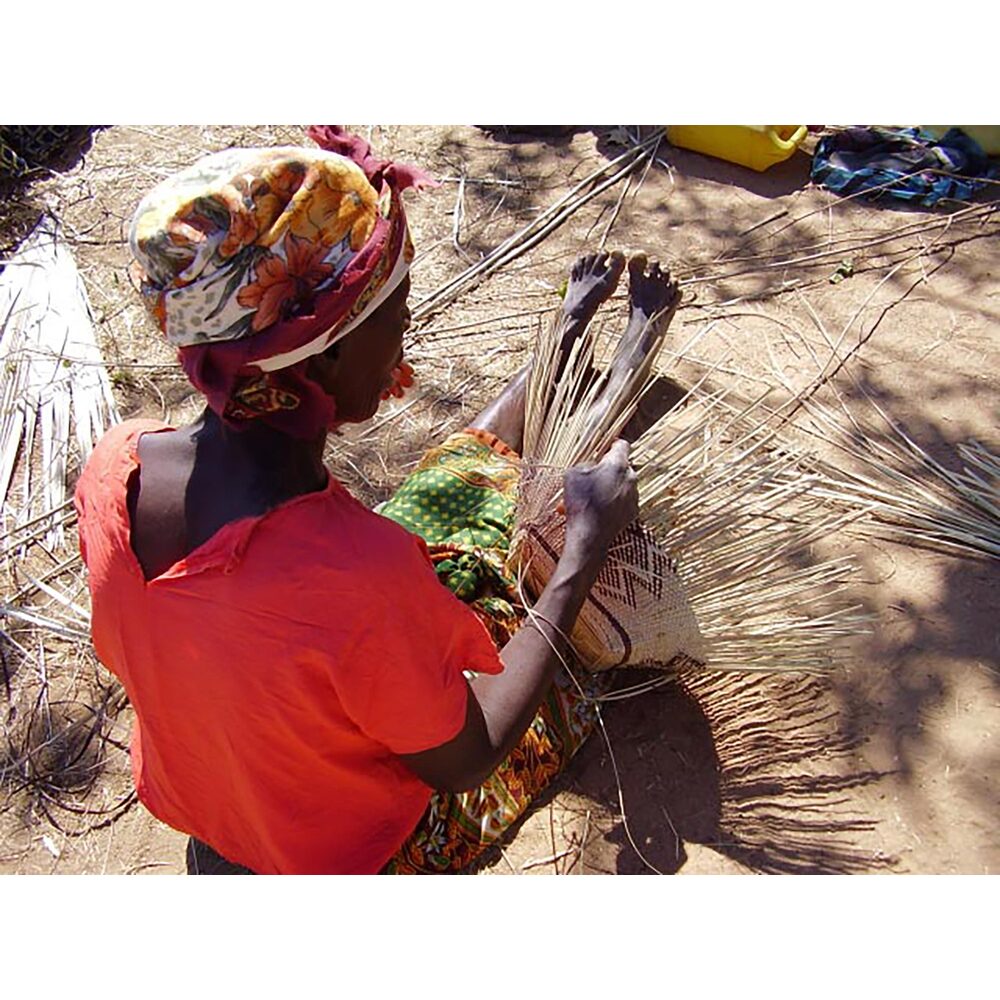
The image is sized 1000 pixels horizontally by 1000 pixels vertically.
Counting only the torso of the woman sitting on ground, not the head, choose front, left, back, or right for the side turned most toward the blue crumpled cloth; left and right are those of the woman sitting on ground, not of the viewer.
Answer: front

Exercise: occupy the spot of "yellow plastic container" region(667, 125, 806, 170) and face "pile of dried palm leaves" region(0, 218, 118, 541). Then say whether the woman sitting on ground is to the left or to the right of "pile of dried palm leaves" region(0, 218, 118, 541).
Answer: left

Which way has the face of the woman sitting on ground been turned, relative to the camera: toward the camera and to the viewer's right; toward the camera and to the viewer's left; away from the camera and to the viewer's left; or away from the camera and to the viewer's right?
away from the camera and to the viewer's right

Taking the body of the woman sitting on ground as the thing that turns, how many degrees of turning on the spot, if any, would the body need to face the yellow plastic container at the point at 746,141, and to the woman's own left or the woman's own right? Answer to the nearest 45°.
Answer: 0° — they already face it

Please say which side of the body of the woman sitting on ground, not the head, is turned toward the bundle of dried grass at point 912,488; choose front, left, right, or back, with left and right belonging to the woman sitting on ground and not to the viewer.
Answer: front

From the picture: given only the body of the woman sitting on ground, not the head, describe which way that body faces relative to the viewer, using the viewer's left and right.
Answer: facing away from the viewer and to the right of the viewer
